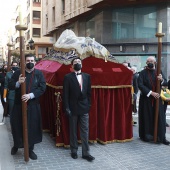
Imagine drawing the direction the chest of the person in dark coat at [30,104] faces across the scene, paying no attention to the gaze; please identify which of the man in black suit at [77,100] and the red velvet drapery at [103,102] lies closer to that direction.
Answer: the man in black suit

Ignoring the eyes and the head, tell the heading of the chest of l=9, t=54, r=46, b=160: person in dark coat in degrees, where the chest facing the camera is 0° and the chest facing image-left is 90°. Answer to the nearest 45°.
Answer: approximately 0°

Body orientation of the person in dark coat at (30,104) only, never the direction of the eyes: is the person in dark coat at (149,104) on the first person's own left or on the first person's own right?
on the first person's own left

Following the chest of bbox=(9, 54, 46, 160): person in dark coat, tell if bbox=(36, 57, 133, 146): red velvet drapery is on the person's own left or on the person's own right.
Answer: on the person's own left

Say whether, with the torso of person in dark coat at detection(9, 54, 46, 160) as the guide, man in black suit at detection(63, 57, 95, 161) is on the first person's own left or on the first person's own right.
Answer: on the first person's own left
